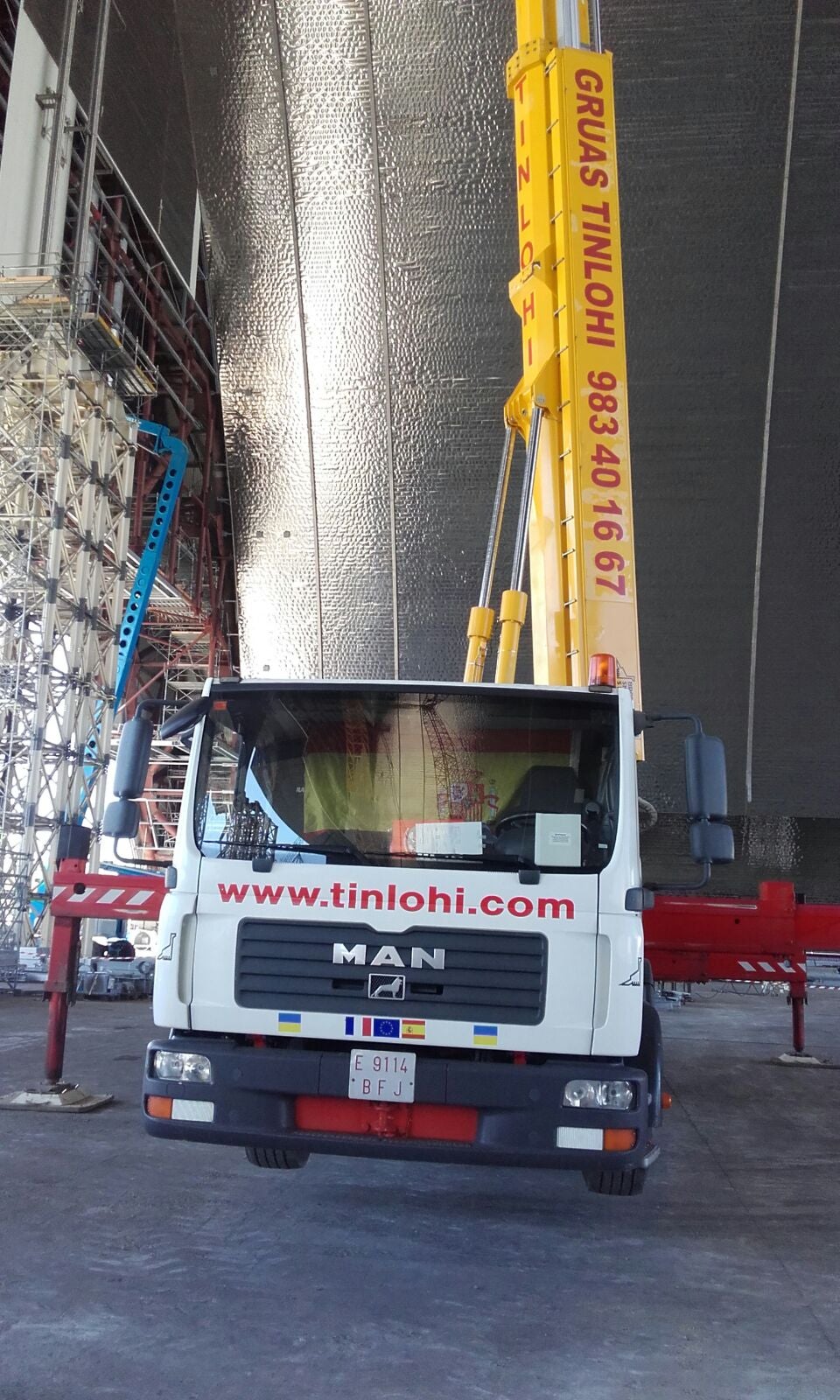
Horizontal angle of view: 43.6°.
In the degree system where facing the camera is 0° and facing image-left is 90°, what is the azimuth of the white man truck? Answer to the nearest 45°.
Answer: approximately 0°

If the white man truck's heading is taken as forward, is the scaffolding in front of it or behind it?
behind
